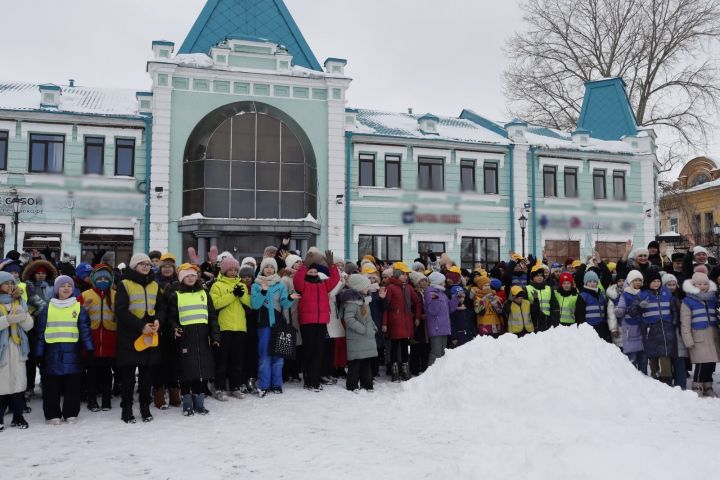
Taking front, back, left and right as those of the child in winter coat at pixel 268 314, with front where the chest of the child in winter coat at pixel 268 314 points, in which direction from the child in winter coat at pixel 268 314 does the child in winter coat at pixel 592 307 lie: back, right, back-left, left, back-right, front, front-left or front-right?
left

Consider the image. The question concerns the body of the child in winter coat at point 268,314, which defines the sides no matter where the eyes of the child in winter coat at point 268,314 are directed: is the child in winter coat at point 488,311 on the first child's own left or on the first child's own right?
on the first child's own left

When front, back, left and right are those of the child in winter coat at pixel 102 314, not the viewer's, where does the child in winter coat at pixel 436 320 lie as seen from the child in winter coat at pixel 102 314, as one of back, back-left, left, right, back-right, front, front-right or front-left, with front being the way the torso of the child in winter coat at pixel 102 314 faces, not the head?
left

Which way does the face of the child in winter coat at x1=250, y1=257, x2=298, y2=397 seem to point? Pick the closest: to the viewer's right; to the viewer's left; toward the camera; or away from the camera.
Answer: toward the camera

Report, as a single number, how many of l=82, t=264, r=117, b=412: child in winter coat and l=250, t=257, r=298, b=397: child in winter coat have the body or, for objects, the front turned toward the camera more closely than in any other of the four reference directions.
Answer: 2

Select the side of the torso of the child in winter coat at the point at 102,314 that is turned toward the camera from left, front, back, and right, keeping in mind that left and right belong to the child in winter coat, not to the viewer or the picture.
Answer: front

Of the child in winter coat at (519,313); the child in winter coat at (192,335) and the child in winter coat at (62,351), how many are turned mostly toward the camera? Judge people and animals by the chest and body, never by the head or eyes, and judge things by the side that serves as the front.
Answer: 3

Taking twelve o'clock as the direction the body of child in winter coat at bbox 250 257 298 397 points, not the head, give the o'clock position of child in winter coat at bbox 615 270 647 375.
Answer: child in winter coat at bbox 615 270 647 375 is roughly at 9 o'clock from child in winter coat at bbox 250 257 298 397.

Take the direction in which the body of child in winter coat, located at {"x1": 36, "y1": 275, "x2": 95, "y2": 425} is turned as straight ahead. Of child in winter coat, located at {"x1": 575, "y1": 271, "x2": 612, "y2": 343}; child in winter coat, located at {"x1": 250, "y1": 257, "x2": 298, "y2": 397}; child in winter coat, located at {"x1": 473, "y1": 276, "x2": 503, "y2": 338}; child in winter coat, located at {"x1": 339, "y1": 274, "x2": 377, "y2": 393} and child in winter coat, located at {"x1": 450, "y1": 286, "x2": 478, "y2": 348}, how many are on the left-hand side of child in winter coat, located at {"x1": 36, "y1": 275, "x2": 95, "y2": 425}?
5

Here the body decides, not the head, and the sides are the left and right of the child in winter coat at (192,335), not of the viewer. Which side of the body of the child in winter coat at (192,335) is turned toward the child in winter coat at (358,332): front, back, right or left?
left

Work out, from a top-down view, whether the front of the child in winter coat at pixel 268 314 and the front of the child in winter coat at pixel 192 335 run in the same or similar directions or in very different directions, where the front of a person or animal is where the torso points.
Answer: same or similar directions

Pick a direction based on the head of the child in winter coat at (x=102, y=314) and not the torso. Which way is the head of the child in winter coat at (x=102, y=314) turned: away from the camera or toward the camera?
toward the camera

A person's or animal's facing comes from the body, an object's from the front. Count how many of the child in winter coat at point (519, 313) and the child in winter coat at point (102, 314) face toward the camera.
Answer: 2

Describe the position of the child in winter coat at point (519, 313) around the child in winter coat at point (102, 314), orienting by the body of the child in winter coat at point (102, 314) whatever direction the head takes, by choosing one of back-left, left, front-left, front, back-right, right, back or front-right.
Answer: left

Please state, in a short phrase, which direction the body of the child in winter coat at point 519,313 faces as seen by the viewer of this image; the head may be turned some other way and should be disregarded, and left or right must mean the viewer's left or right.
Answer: facing the viewer
